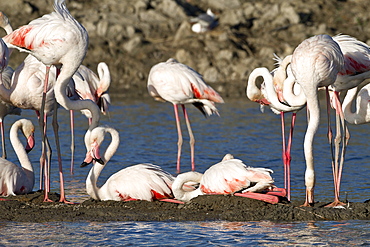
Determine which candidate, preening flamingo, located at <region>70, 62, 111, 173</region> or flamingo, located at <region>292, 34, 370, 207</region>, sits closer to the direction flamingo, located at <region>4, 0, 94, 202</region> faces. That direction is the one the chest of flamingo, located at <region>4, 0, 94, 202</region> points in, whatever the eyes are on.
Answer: the flamingo

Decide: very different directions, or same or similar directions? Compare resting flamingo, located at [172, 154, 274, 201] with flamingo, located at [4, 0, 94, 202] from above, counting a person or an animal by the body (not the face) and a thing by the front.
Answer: very different directions

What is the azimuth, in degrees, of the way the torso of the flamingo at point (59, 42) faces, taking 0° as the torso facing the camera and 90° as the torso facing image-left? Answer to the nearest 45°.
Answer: approximately 270°

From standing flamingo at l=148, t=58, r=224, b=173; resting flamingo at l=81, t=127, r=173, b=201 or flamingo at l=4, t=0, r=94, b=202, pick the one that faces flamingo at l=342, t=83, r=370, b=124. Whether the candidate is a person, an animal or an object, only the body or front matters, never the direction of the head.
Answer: flamingo at l=4, t=0, r=94, b=202

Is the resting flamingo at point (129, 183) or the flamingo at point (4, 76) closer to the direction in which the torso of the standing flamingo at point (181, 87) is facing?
the flamingo

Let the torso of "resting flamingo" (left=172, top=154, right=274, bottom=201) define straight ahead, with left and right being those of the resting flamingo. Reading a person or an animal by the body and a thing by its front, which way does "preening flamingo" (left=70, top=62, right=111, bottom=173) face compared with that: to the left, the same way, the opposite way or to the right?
the opposite way

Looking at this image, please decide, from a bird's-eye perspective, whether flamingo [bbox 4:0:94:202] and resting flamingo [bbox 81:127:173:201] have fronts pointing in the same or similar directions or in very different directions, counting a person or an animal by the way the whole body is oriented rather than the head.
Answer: very different directions

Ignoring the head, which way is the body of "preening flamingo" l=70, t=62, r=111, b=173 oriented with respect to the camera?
to the viewer's right

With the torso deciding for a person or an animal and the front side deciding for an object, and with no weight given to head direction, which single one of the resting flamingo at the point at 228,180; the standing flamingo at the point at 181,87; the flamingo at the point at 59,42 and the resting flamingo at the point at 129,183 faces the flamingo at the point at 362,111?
the flamingo at the point at 59,42

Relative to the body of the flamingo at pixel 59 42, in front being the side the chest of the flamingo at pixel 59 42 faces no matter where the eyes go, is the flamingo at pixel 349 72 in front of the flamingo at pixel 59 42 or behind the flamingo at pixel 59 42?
in front

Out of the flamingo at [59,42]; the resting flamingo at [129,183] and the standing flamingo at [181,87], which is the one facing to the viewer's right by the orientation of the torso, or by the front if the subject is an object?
the flamingo

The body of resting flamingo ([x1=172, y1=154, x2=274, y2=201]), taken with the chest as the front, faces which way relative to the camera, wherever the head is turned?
to the viewer's left

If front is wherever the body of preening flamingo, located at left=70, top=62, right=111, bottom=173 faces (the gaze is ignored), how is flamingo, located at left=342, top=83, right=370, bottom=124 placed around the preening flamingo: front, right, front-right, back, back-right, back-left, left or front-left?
front-right

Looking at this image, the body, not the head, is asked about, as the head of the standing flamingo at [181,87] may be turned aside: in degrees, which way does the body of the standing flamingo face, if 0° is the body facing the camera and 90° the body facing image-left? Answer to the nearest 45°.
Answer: approximately 90°

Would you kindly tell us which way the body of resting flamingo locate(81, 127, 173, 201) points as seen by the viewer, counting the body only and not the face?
to the viewer's left

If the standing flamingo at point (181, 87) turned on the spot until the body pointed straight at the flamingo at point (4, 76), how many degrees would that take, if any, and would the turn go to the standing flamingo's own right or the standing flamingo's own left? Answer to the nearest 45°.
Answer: approximately 45° to the standing flamingo's own left
